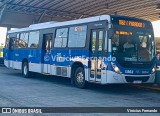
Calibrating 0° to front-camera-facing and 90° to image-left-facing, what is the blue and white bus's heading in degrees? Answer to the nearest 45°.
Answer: approximately 315°
